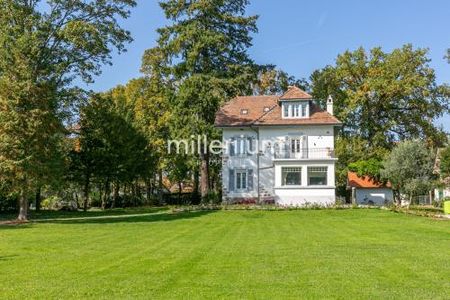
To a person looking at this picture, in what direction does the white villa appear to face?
facing the viewer

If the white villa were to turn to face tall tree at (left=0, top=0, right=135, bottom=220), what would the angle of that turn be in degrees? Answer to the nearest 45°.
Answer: approximately 45° to its right

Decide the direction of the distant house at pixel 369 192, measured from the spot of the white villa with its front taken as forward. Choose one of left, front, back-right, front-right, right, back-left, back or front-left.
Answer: back-left

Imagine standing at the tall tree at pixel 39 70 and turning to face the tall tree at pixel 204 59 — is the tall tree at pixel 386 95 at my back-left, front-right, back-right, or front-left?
front-right

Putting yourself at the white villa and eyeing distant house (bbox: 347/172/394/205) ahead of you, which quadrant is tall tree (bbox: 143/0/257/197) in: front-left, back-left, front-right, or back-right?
back-left

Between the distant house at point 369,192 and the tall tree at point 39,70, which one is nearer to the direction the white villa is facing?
the tall tree

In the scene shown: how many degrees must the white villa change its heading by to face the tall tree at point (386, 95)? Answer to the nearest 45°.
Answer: approximately 135° to its left
